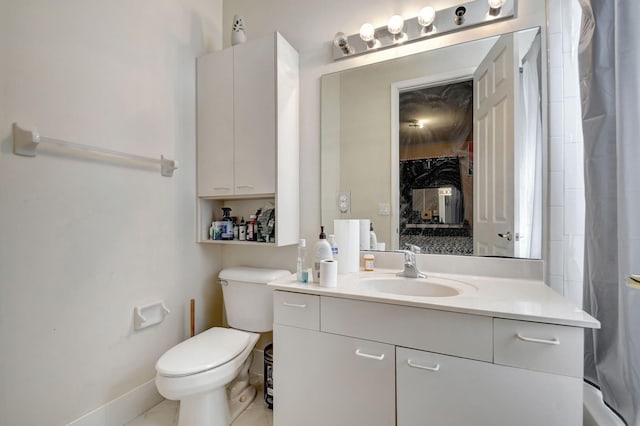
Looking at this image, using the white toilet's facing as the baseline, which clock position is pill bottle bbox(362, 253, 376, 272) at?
The pill bottle is roughly at 8 o'clock from the white toilet.

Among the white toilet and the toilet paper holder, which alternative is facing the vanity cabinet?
the toilet paper holder

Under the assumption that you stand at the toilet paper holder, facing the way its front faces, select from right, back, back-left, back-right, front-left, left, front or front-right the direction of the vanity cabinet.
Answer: front

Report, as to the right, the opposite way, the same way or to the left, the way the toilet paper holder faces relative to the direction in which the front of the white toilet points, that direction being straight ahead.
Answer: to the left

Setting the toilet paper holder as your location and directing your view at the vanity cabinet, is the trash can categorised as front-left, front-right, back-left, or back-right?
front-left

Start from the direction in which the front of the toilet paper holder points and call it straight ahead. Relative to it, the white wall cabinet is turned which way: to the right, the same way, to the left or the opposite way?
to the right

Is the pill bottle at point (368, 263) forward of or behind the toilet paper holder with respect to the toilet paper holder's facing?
forward

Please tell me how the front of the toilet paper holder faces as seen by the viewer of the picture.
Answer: facing the viewer and to the right of the viewer

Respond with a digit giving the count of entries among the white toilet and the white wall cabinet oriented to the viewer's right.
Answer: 0

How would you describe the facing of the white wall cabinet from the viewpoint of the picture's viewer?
facing the viewer and to the left of the viewer

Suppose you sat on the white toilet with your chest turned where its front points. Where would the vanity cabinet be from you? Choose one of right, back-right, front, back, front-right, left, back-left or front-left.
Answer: left

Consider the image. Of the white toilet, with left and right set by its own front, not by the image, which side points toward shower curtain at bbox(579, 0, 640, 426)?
left
